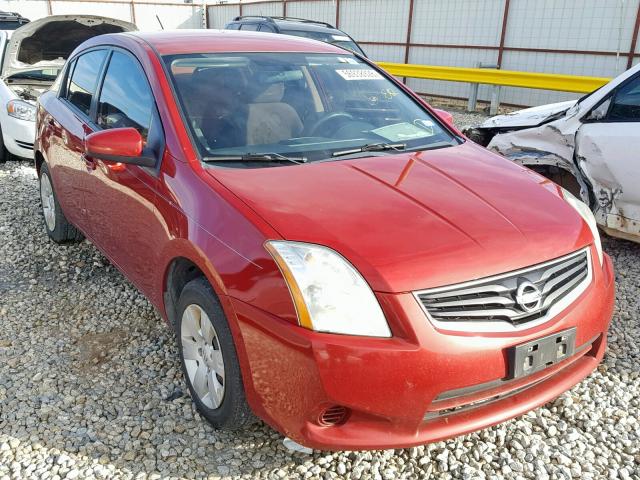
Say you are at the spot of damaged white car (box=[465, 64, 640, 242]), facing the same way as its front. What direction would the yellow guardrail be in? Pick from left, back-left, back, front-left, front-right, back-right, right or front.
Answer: right

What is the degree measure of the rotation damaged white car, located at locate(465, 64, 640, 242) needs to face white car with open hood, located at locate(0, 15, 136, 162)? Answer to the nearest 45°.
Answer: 0° — it already faces it

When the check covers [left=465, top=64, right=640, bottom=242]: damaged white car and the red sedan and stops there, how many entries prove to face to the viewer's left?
1

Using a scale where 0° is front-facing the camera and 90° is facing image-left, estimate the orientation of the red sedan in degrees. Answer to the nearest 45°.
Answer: approximately 315°

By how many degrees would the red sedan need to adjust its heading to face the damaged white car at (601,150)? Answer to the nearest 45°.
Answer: approximately 90° to its left

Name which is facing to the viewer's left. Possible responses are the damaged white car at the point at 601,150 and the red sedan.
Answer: the damaged white car

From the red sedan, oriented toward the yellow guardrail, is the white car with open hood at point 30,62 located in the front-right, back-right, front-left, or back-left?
front-left

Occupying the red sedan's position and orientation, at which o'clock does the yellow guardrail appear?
The yellow guardrail is roughly at 8 o'clock from the red sedan.

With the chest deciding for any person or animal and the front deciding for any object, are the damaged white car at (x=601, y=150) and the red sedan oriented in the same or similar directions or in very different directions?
very different directions

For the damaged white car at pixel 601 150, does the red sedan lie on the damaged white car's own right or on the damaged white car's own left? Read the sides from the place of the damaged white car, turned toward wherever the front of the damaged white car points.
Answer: on the damaged white car's own left

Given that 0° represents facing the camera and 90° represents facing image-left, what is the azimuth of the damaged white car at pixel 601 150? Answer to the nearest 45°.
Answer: approximately 90°
